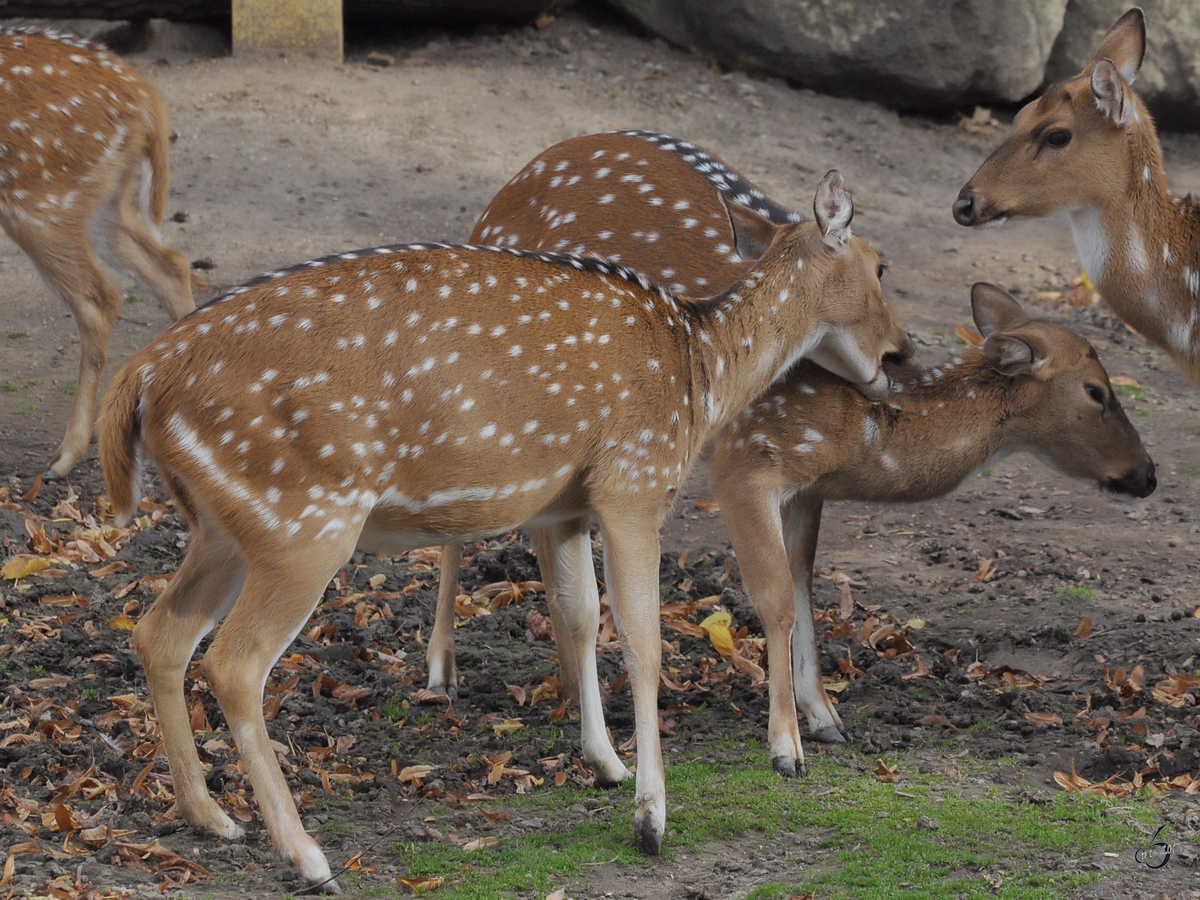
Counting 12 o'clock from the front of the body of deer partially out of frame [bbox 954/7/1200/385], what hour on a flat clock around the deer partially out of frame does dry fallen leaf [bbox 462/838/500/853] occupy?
The dry fallen leaf is roughly at 10 o'clock from the deer partially out of frame.

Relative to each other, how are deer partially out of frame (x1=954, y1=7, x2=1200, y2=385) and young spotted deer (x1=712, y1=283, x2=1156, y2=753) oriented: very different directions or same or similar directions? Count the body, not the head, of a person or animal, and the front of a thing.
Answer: very different directions

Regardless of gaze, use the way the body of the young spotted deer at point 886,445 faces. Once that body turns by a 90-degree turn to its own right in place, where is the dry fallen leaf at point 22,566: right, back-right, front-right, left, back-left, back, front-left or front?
right

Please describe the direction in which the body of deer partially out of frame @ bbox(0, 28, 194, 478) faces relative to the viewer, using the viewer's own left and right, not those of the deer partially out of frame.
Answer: facing to the left of the viewer

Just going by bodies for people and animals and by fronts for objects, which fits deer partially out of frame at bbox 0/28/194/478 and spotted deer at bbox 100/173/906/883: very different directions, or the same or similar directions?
very different directions

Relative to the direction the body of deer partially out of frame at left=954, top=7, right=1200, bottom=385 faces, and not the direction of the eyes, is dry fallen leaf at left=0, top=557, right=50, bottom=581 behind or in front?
in front

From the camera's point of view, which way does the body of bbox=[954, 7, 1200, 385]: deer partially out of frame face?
to the viewer's left

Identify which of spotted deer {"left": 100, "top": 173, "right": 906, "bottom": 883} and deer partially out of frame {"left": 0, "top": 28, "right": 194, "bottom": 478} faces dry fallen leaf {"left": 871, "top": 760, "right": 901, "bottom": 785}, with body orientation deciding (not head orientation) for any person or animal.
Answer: the spotted deer

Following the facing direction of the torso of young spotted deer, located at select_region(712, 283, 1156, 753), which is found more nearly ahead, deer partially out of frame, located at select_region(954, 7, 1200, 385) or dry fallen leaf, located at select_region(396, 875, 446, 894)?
the deer partially out of frame

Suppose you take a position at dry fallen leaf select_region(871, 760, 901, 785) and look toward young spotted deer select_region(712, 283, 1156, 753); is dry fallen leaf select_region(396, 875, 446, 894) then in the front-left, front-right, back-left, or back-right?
back-left

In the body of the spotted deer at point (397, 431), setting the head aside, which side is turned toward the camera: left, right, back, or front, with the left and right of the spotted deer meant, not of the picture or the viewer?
right

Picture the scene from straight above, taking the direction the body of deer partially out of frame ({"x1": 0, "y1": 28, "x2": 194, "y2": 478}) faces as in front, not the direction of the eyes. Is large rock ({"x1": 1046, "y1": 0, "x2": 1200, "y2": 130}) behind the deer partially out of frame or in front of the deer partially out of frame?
behind

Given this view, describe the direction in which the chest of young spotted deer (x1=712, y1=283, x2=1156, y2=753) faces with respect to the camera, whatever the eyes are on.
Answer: to the viewer's right

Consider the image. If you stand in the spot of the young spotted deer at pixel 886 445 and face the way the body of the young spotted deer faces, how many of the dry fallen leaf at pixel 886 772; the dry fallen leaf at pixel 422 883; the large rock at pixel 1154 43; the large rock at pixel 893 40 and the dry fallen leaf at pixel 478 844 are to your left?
2
